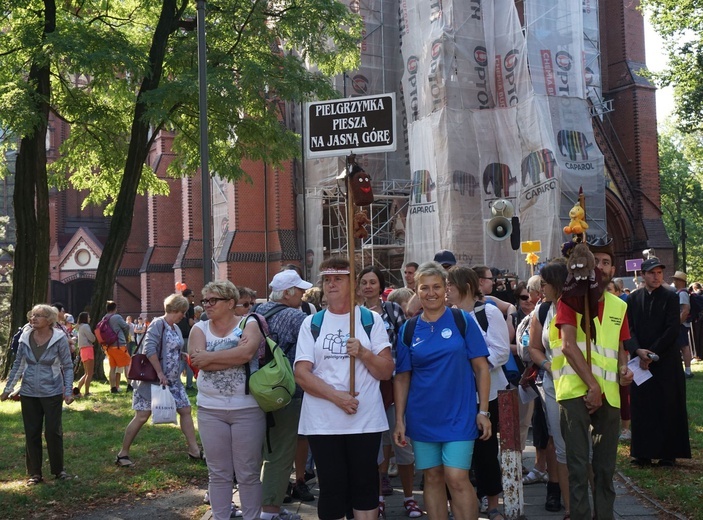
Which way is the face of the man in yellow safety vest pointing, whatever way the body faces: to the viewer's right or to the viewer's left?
to the viewer's left

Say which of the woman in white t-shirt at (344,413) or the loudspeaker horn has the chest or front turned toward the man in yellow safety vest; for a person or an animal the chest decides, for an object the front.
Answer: the loudspeaker horn

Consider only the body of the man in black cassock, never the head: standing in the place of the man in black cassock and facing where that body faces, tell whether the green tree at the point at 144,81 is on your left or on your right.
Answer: on your right

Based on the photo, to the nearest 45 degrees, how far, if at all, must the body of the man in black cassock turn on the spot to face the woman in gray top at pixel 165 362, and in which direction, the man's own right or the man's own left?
approximately 45° to the man's own right

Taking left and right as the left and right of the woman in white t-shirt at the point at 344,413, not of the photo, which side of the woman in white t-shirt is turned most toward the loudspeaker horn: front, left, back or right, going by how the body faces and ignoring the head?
back

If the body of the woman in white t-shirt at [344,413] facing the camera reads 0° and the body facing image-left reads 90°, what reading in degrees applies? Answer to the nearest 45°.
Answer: approximately 0°

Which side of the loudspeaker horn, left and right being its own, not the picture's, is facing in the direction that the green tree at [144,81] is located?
right

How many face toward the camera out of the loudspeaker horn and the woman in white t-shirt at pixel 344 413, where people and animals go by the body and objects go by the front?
2

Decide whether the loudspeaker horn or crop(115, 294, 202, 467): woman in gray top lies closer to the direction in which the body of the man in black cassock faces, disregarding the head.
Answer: the woman in gray top
